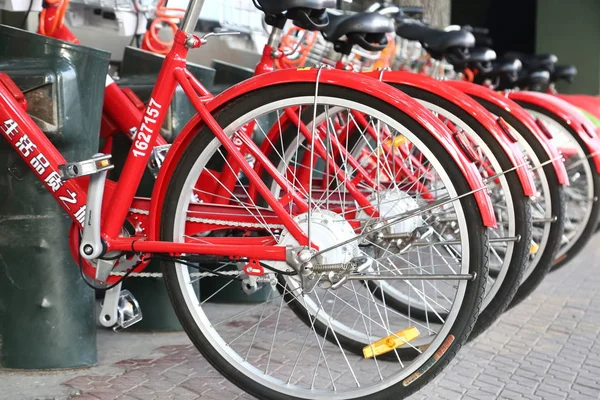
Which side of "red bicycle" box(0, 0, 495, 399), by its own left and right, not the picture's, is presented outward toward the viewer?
left
